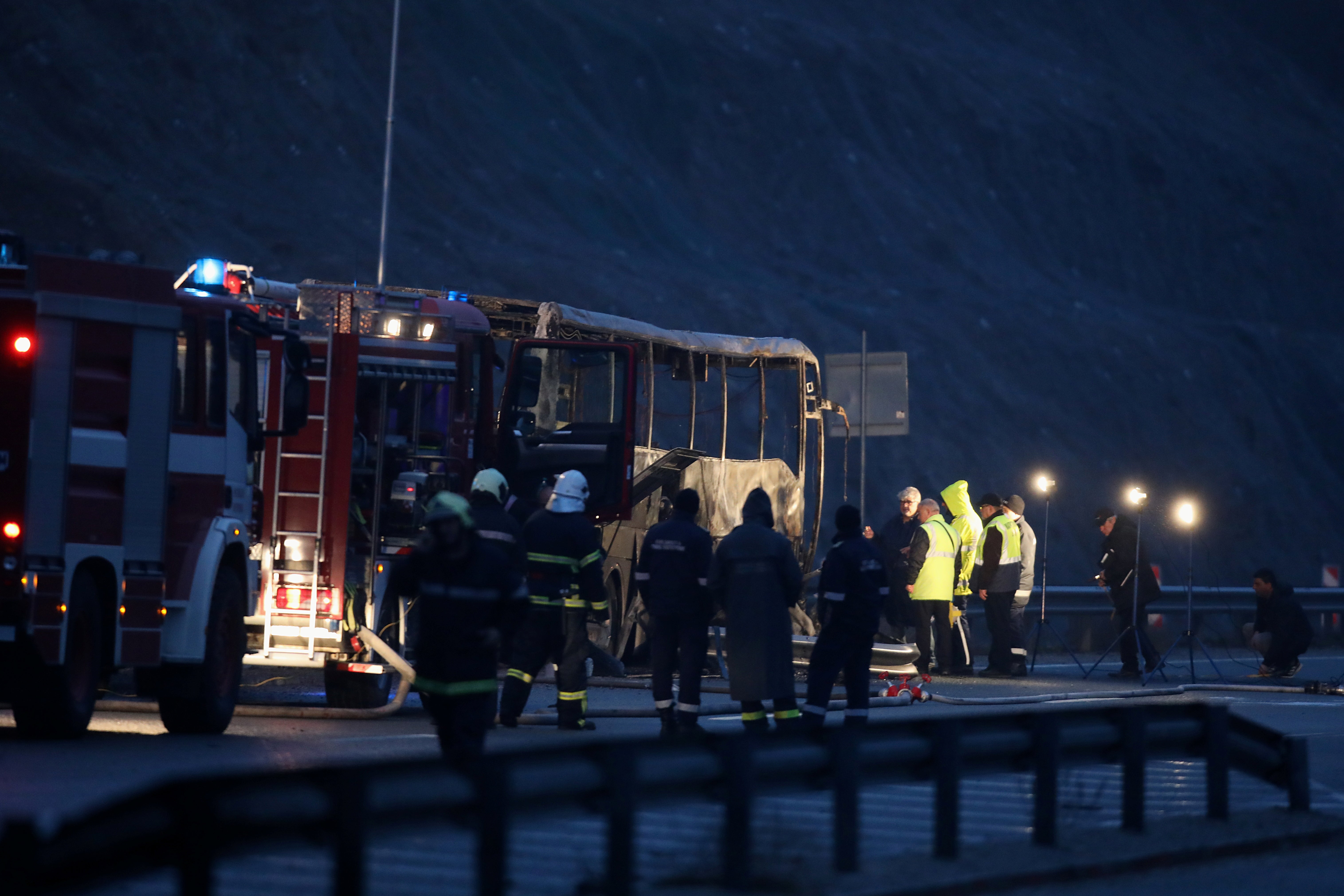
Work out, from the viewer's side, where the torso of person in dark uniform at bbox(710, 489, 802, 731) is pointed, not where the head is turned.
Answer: away from the camera

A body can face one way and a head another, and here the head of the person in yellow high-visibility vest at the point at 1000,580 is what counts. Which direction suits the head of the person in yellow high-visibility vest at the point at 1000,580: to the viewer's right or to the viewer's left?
to the viewer's left

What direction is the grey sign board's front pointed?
away from the camera

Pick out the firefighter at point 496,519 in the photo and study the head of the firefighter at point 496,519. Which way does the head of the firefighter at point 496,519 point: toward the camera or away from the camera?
away from the camera

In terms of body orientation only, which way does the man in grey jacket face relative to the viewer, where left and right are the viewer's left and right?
facing to the left of the viewer

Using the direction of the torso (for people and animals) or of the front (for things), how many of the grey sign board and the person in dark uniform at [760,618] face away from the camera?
2

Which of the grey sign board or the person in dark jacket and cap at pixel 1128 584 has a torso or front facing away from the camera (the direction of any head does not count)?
the grey sign board

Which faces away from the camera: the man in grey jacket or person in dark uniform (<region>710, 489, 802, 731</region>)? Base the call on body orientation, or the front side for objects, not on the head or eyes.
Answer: the person in dark uniform

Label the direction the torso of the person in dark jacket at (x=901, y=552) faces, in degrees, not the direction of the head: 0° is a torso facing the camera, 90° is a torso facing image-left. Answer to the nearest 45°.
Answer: approximately 315°
